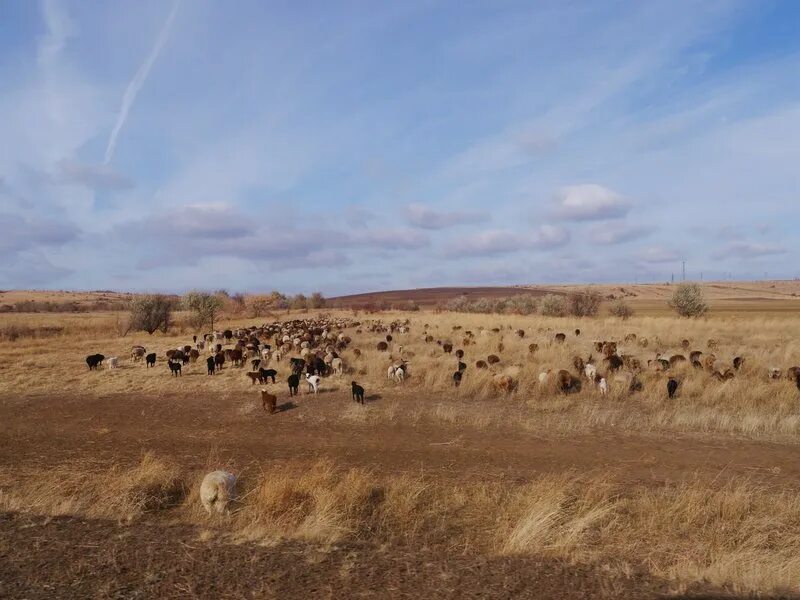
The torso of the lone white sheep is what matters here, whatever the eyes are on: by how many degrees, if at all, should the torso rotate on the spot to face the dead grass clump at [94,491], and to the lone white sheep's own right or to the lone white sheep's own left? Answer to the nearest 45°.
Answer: approximately 45° to the lone white sheep's own left

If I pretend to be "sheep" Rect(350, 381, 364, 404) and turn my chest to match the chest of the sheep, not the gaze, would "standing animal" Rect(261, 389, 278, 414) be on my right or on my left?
on my left

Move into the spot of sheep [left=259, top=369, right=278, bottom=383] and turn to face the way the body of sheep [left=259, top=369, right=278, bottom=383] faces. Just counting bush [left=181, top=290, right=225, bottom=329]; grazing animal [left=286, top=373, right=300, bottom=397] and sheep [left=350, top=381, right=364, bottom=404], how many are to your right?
1

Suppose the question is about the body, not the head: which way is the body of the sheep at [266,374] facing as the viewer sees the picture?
to the viewer's left

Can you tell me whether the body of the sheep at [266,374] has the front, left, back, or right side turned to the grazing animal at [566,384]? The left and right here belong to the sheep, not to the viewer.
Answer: back

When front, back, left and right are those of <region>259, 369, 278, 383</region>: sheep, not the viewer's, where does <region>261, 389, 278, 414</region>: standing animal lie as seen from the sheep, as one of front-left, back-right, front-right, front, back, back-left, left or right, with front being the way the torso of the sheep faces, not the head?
left

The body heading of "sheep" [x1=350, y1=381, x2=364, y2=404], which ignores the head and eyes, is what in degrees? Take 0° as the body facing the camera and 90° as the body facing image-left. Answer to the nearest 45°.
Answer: approximately 135°
